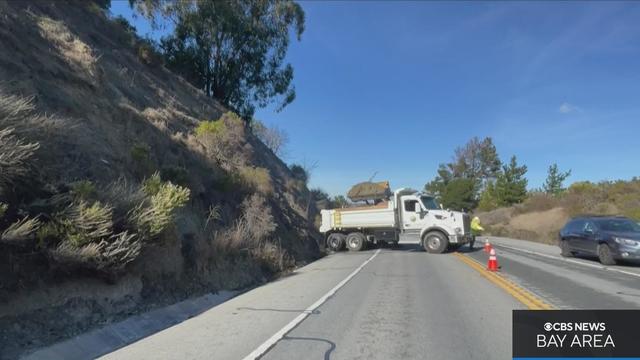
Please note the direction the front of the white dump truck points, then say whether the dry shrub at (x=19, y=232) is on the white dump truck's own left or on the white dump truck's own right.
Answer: on the white dump truck's own right

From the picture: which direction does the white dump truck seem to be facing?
to the viewer's right

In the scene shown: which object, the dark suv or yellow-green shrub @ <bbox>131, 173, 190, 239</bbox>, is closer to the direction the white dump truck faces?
the dark suv

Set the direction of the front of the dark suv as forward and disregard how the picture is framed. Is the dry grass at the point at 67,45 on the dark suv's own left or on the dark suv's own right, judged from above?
on the dark suv's own right

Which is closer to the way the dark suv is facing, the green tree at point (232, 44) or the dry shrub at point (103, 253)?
the dry shrub

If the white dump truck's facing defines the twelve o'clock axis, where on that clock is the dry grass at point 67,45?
The dry grass is roughly at 5 o'clock from the white dump truck.

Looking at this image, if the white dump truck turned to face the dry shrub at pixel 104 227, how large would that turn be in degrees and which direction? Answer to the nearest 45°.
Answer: approximately 90° to its right
